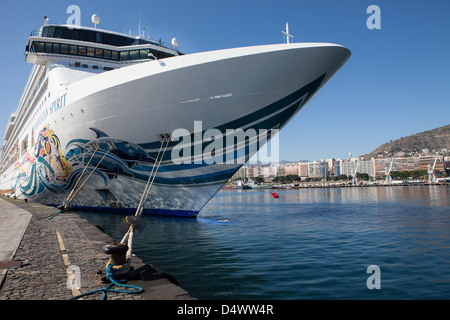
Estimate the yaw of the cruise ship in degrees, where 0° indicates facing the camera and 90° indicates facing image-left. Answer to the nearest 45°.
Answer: approximately 315°
